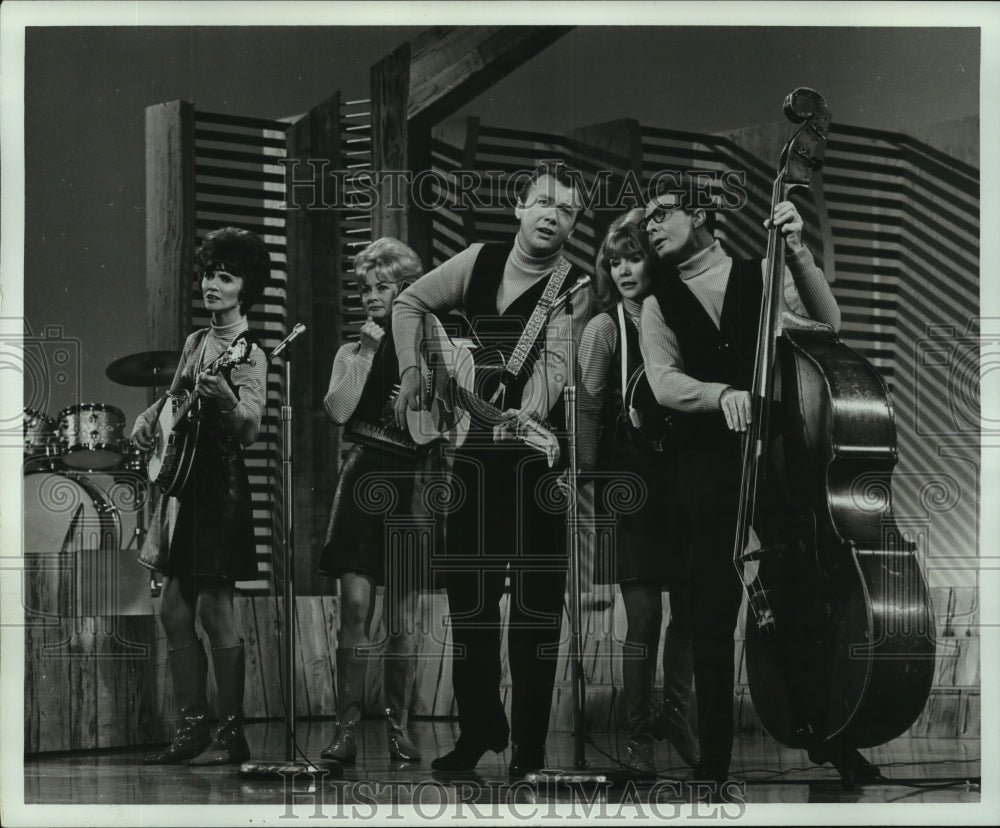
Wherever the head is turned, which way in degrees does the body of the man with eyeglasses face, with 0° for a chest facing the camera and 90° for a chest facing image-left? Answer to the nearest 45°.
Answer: approximately 0°

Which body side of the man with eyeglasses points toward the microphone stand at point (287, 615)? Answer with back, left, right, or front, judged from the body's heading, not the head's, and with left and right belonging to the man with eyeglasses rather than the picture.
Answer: right

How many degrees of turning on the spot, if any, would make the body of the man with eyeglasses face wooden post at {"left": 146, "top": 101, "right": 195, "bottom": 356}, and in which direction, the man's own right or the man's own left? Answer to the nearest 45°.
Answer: approximately 90° to the man's own right

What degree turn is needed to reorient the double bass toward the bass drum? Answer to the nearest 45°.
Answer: approximately 45° to its right

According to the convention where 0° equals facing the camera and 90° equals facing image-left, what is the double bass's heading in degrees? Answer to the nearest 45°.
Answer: approximately 45°

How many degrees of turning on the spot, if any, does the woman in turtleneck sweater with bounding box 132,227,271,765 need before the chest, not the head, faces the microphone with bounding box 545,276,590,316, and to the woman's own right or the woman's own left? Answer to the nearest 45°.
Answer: approximately 135° to the woman's own left

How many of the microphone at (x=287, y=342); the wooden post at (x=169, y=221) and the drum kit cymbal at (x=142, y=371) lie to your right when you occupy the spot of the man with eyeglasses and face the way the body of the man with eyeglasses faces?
3
